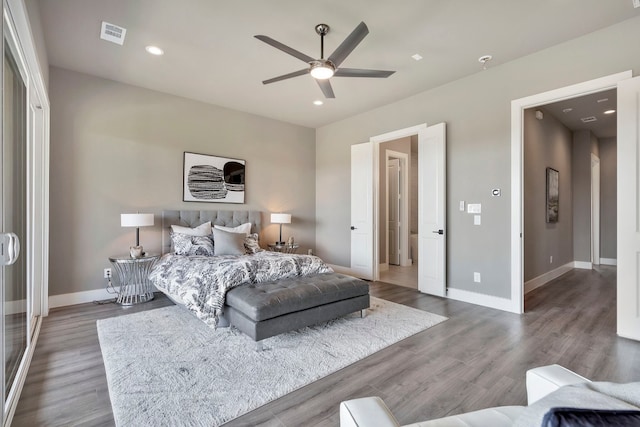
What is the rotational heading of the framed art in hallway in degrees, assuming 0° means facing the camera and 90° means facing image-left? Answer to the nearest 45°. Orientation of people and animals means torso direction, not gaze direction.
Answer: approximately 270°

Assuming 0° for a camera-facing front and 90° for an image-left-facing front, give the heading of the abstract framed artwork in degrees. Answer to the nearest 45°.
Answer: approximately 315°

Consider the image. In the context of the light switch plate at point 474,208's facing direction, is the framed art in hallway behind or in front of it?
behind

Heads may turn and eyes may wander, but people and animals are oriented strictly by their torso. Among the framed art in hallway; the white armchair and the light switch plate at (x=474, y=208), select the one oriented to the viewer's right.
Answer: the framed art in hallway

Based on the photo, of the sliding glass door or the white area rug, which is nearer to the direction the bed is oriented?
the white area rug

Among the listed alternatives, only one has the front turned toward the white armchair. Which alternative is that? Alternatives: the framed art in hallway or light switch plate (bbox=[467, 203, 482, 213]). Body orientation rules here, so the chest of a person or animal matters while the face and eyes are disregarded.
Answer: the light switch plate

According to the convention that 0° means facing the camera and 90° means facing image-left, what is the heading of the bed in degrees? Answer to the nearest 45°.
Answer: approximately 315°

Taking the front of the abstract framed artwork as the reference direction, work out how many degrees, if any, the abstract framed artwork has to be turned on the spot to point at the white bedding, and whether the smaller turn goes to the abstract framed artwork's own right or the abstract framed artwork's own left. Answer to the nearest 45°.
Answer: approximately 45° to the abstract framed artwork's own right

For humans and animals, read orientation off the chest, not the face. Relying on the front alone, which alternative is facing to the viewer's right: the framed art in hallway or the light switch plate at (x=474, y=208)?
the framed art in hallway
